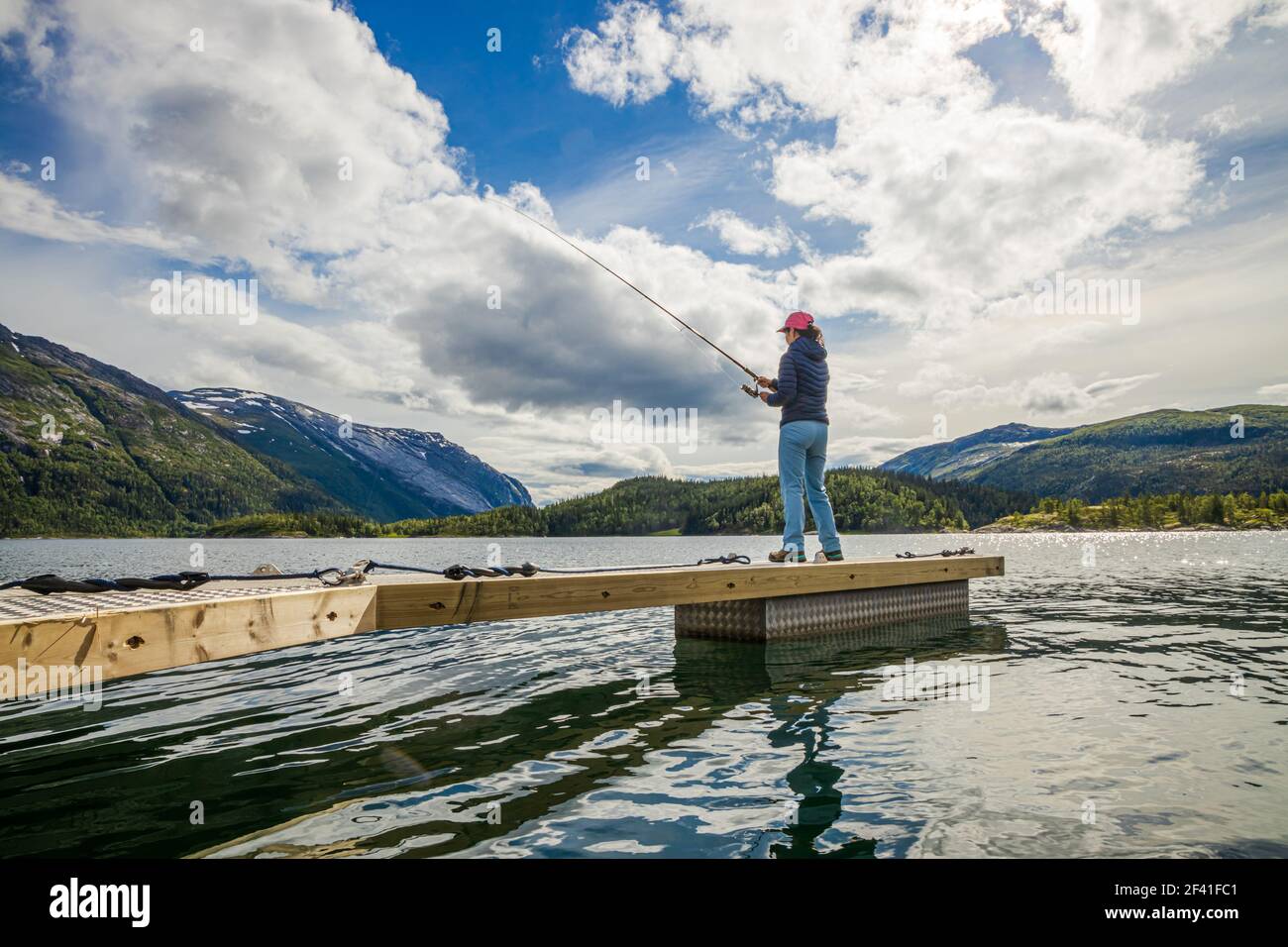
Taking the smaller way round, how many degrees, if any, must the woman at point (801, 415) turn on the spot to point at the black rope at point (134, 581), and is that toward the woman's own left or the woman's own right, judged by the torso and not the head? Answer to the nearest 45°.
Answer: approximately 90° to the woman's own left

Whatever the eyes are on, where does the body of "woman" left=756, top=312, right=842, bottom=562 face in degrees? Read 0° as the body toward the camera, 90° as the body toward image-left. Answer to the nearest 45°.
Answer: approximately 135°

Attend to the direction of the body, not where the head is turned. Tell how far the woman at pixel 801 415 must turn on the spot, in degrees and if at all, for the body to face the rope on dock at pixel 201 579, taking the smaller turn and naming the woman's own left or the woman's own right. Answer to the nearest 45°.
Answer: approximately 90° to the woman's own left
